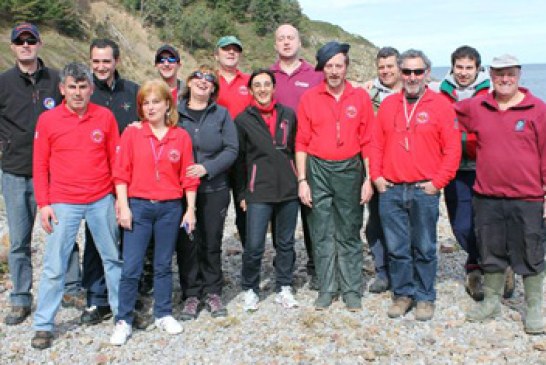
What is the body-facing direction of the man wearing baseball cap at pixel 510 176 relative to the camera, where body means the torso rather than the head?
toward the camera

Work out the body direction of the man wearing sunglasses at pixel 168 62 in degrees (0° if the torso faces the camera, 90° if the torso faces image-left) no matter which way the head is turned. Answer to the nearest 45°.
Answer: approximately 0°

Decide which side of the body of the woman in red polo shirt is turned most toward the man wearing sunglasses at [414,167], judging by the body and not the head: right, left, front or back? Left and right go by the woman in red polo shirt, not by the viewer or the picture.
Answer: left

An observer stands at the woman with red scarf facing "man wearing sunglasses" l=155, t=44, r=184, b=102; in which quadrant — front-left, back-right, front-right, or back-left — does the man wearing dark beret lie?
back-right

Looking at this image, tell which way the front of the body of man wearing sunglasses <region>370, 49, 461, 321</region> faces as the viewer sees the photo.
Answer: toward the camera

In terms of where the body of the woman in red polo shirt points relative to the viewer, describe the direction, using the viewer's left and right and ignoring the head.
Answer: facing the viewer

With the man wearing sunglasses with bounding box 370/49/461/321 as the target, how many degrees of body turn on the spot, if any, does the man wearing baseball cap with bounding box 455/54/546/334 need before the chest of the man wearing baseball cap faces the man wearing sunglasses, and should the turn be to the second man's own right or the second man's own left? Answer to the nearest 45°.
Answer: approximately 90° to the second man's own right

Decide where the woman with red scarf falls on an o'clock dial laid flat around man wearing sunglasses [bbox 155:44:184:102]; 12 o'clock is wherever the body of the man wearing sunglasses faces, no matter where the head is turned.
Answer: The woman with red scarf is roughly at 10 o'clock from the man wearing sunglasses.

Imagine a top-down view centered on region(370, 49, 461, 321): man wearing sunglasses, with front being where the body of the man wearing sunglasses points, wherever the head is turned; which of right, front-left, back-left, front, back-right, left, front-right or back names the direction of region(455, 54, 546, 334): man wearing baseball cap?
left

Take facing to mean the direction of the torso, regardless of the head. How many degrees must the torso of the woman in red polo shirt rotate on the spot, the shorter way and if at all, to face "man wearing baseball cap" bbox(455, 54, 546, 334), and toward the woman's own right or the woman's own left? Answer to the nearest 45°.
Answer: approximately 90° to the woman's own left
